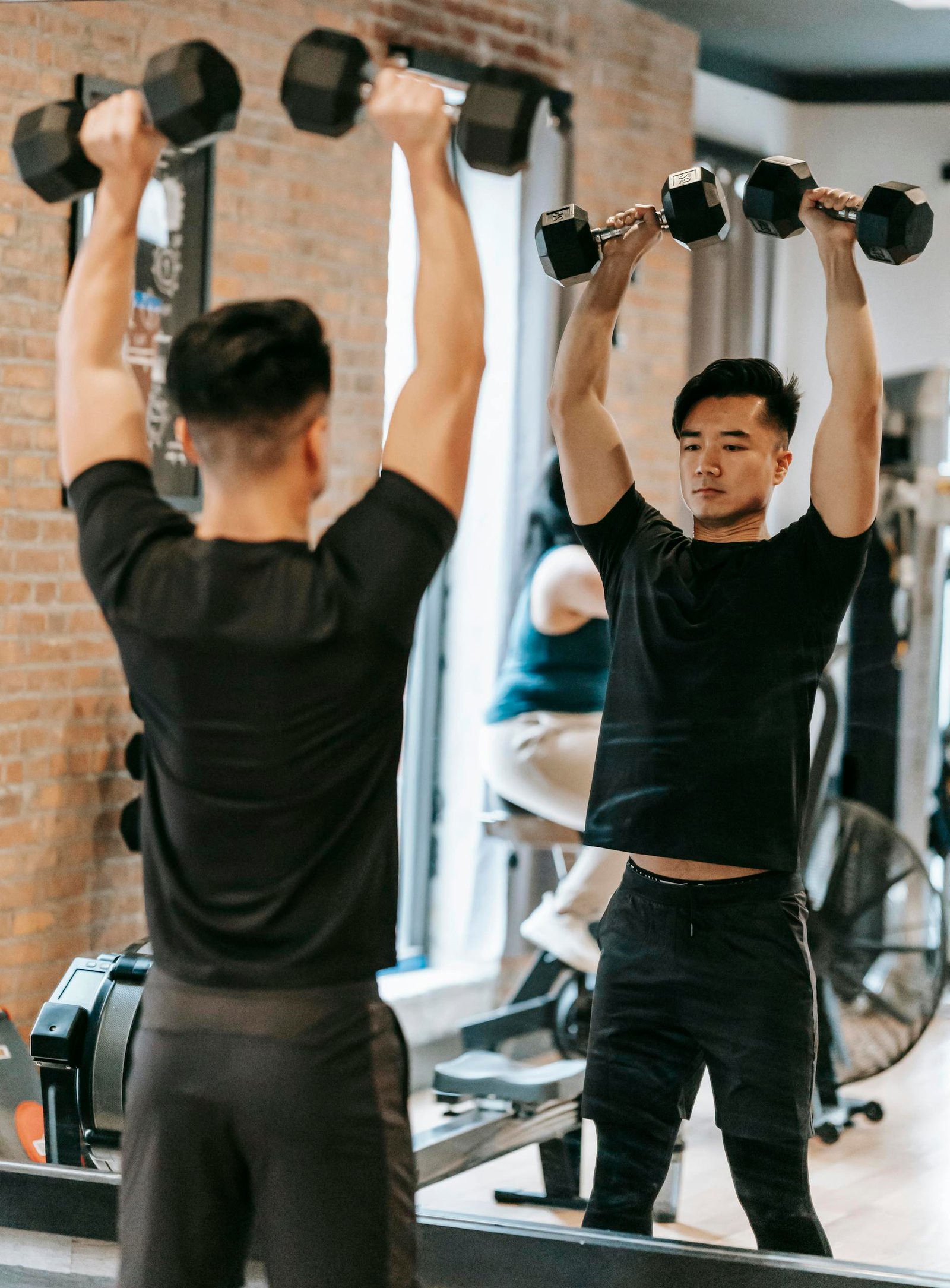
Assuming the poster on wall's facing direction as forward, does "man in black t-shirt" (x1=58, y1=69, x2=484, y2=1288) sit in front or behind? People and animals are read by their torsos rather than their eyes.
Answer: in front

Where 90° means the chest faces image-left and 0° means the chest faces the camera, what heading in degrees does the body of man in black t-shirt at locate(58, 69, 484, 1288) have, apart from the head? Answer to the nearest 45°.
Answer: approximately 180°

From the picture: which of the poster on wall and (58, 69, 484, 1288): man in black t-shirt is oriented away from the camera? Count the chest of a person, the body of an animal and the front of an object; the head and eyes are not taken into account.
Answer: the man in black t-shirt

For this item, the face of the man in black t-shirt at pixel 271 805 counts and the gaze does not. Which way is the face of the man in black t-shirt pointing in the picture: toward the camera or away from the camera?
away from the camera

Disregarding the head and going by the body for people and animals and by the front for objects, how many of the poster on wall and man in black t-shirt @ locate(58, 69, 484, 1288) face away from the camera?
1

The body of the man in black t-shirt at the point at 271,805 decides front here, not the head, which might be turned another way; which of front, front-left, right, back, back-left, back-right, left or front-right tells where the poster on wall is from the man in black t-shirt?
front

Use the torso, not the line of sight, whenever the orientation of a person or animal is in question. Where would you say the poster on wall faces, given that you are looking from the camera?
facing the viewer and to the right of the viewer
